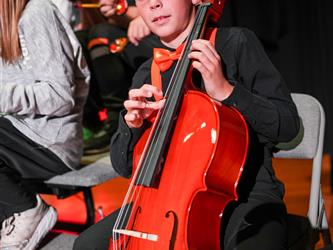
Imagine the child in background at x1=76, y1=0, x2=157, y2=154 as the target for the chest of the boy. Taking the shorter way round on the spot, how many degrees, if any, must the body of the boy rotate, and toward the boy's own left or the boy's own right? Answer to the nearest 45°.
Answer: approximately 90° to the boy's own right

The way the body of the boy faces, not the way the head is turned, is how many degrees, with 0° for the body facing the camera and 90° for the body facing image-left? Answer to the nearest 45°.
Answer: approximately 45°

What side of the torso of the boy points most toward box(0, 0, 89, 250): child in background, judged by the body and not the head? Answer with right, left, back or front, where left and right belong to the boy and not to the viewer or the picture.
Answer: right
